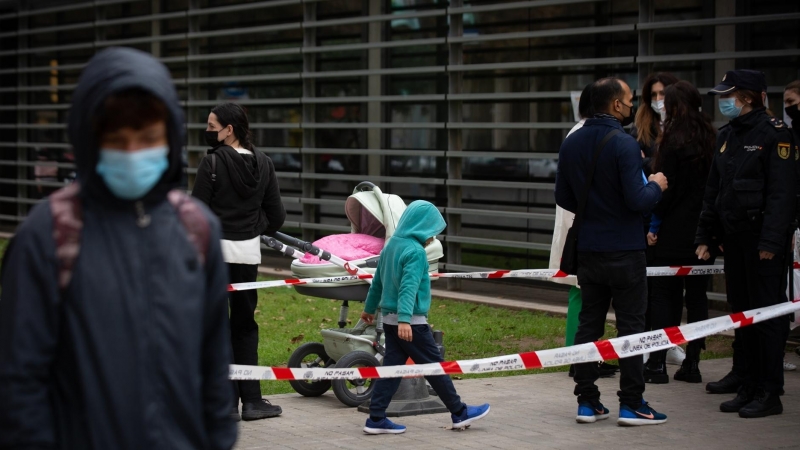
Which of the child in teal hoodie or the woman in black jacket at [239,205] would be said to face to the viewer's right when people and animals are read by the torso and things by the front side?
the child in teal hoodie

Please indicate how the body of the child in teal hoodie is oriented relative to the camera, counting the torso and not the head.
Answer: to the viewer's right

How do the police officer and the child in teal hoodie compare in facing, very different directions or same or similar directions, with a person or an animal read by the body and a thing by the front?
very different directions

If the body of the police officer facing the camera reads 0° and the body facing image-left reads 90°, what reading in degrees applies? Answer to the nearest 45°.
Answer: approximately 45°

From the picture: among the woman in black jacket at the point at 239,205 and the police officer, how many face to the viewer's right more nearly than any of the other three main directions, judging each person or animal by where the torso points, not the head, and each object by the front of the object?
0

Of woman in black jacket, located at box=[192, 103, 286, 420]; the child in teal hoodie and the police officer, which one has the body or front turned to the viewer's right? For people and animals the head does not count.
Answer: the child in teal hoodie

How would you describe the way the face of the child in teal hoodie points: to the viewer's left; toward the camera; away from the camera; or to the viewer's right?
to the viewer's right

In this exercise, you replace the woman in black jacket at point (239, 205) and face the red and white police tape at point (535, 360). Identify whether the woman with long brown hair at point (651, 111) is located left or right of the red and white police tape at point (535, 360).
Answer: left

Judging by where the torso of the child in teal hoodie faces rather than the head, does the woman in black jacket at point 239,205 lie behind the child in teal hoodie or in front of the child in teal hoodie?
behind
